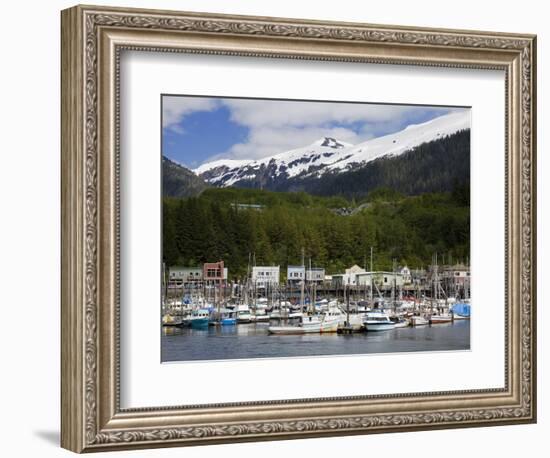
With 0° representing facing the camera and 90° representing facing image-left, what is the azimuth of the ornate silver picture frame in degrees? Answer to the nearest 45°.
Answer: approximately 315°
